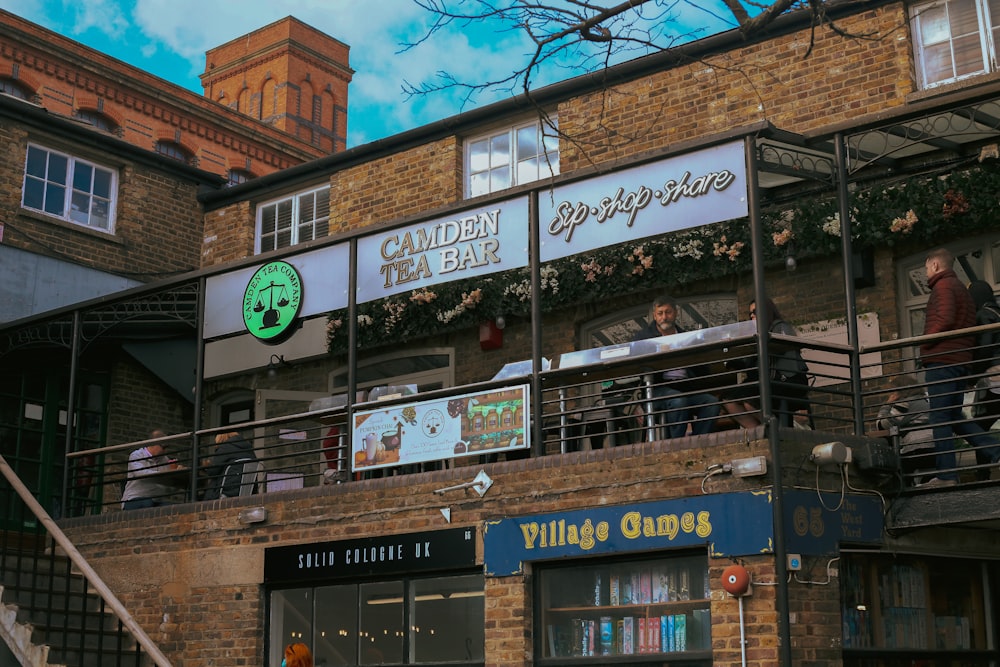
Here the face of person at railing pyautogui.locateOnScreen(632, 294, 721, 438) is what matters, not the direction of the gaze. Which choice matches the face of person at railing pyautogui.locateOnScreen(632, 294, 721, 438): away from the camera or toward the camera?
toward the camera

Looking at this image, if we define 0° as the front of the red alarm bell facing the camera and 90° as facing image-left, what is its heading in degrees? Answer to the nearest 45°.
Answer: approximately 45°

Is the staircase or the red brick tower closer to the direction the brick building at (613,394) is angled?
the staircase

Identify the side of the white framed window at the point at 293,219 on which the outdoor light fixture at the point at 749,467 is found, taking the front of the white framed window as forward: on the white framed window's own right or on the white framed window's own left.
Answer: on the white framed window's own left

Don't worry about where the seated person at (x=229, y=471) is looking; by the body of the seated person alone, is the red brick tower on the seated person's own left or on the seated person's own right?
on the seated person's own right

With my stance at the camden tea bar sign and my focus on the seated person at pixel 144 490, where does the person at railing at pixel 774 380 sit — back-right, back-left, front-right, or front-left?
back-right

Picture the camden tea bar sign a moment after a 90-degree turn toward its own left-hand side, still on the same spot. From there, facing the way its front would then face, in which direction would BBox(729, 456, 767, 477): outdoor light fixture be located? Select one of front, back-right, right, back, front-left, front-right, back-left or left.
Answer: front
